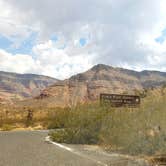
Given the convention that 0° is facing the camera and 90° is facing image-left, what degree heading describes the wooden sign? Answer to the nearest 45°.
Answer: approximately 0°
